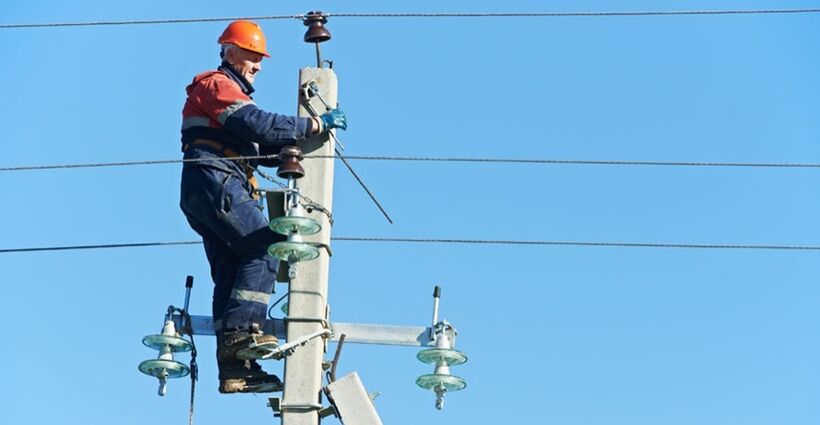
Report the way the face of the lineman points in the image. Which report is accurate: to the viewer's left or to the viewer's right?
to the viewer's right

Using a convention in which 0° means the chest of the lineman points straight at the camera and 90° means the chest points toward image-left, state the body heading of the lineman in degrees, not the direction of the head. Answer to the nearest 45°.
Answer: approximately 270°
